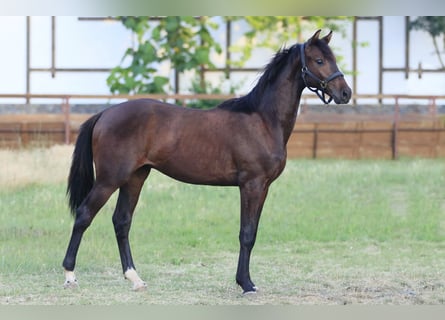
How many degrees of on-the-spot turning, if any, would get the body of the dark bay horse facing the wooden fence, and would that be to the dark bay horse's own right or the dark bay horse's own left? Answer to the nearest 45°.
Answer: approximately 90° to the dark bay horse's own left

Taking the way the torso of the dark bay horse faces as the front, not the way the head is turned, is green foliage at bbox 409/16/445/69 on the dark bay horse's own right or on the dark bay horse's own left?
on the dark bay horse's own left

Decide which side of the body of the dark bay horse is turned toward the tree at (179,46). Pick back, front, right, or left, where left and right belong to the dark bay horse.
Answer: left

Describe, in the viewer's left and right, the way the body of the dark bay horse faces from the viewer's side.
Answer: facing to the right of the viewer
